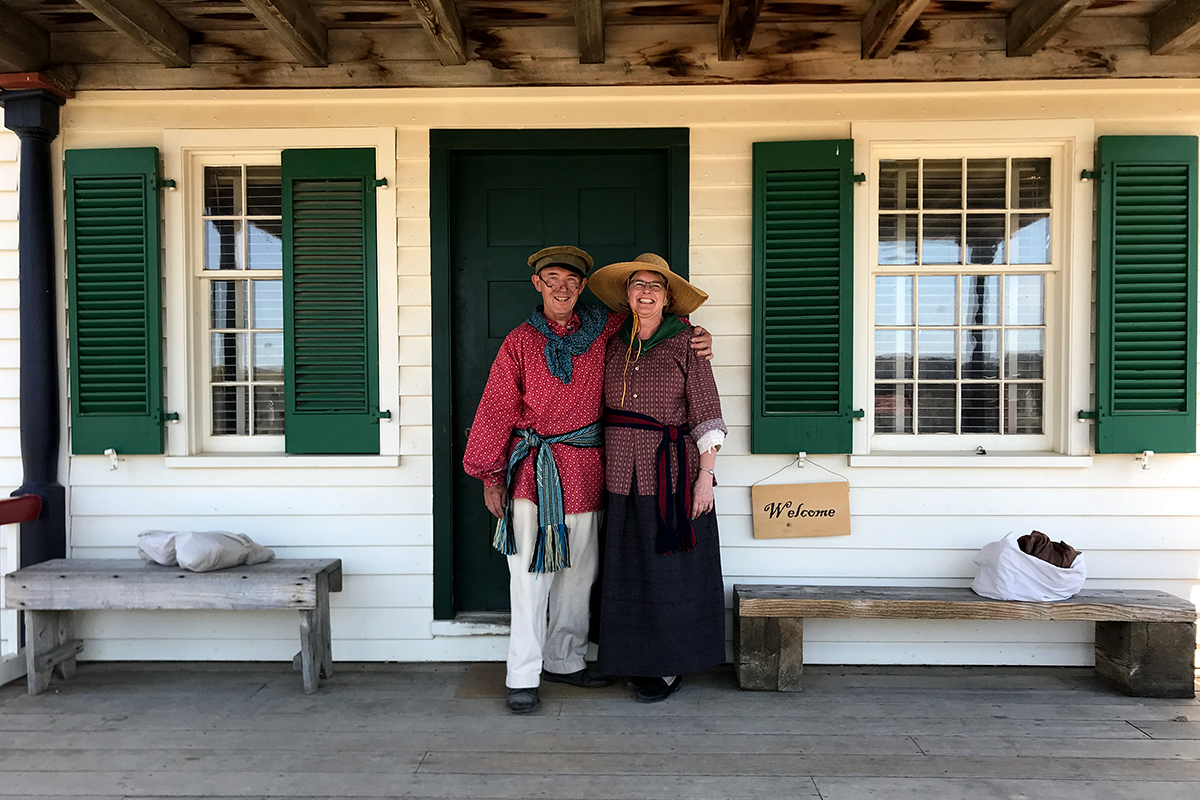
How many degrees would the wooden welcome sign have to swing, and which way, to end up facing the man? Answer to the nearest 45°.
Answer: approximately 45° to its right

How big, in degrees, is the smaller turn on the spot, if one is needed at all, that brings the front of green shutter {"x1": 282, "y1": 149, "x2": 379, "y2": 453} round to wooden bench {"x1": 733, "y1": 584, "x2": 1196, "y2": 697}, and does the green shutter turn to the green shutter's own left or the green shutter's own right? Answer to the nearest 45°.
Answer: approximately 45° to the green shutter's own left

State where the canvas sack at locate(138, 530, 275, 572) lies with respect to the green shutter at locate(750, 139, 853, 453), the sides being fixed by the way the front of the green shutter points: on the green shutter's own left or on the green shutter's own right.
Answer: on the green shutter's own right

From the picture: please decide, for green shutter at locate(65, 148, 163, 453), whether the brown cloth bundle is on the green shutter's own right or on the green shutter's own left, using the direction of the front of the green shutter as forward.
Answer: on the green shutter's own left

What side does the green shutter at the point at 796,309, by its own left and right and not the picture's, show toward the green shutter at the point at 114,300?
right

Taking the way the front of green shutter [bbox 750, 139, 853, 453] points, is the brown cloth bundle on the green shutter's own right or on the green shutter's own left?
on the green shutter's own left

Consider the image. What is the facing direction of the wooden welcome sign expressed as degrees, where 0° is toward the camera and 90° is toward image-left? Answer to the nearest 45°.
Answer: approximately 0°
